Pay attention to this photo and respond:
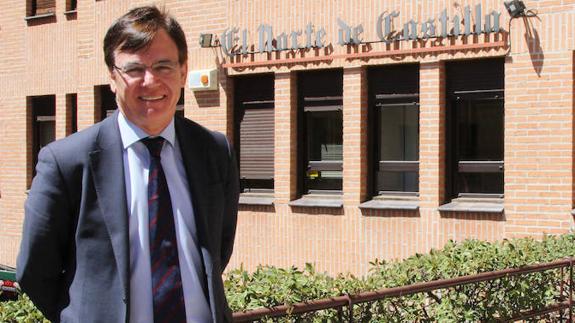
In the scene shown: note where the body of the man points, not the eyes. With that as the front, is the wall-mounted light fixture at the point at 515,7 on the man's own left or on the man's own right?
on the man's own left

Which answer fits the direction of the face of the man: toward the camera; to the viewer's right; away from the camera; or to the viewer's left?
toward the camera

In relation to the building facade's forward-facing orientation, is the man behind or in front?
in front

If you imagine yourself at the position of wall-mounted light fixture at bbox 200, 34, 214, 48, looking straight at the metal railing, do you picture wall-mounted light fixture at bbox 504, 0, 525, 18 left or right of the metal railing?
left

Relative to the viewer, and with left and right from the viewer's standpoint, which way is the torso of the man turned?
facing the viewer and to the right of the viewer

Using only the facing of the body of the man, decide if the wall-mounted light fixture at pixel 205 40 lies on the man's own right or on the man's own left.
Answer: on the man's own left

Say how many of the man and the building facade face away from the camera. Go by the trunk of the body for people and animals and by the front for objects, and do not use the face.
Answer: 0
